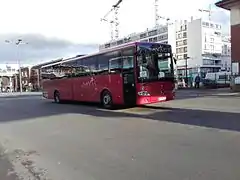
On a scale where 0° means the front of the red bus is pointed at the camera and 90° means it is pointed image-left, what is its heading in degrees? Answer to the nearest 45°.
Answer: approximately 315°

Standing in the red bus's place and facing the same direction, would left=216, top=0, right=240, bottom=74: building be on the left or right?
on its left
